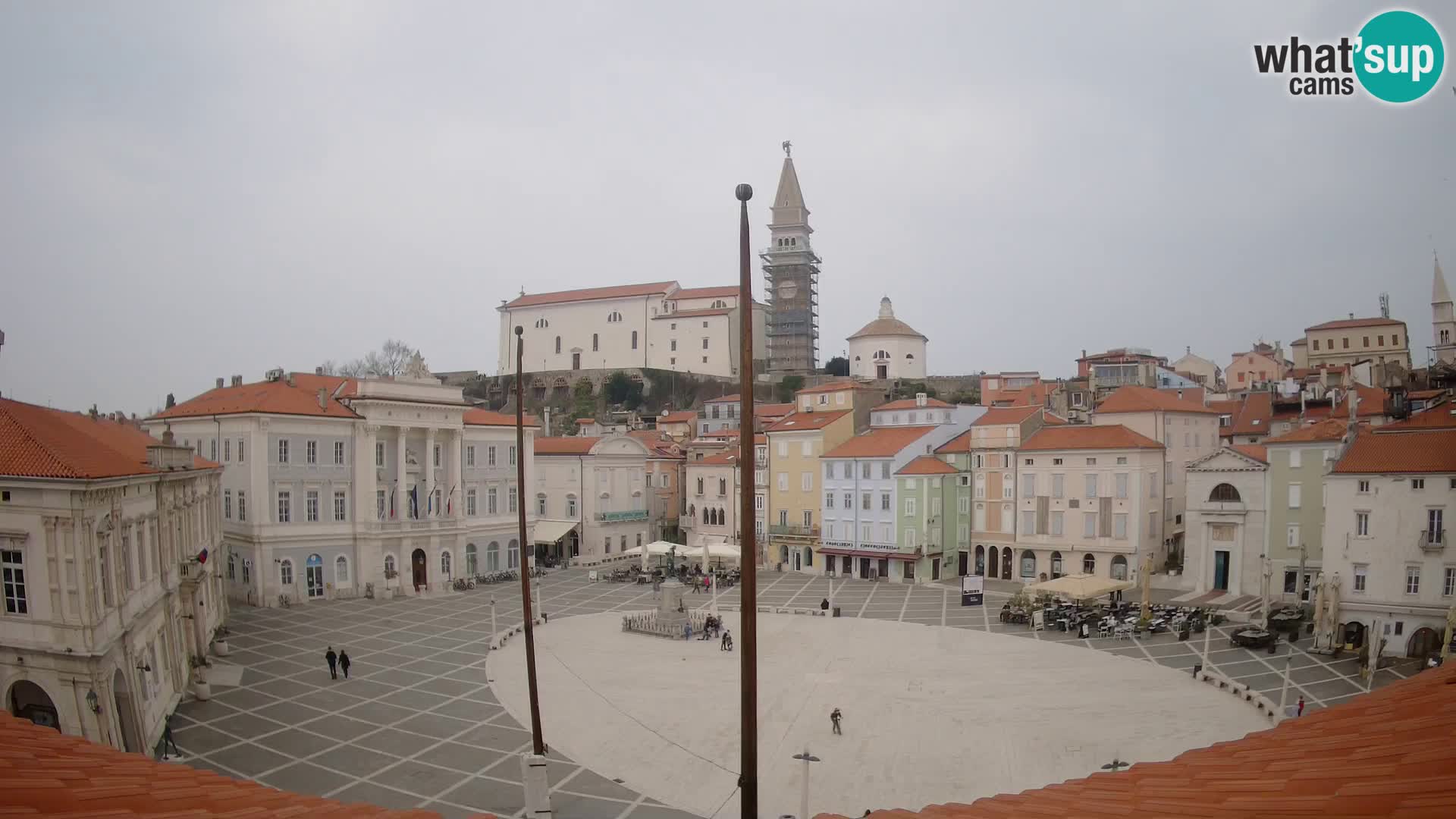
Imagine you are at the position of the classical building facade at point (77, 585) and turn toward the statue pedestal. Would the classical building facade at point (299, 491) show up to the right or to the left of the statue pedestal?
left

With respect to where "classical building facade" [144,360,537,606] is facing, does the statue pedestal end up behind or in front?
in front

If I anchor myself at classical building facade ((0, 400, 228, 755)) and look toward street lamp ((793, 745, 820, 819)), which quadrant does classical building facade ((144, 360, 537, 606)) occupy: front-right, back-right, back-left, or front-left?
back-left

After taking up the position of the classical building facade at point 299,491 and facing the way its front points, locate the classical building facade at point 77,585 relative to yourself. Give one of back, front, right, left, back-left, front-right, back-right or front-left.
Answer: front-right

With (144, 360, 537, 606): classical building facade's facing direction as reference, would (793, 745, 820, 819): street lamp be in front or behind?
in front

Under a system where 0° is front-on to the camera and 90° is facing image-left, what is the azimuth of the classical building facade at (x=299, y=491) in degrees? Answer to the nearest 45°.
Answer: approximately 315°
